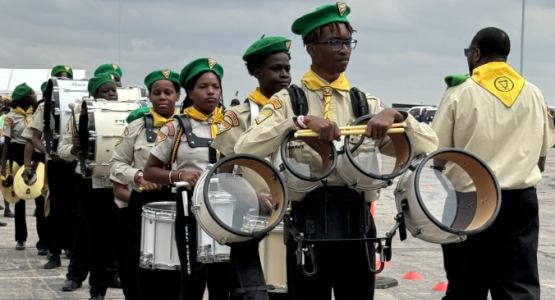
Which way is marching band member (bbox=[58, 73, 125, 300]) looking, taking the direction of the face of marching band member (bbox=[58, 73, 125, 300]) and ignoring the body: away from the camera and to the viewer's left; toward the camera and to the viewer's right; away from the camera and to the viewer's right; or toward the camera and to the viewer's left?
toward the camera and to the viewer's right

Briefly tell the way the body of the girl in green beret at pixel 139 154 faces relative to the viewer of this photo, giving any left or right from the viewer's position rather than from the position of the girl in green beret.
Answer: facing the viewer and to the right of the viewer

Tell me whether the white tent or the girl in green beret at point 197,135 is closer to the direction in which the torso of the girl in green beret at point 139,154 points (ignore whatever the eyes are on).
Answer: the girl in green beret

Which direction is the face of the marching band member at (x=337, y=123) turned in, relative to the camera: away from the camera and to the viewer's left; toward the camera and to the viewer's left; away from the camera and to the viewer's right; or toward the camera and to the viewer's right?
toward the camera and to the viewer's right

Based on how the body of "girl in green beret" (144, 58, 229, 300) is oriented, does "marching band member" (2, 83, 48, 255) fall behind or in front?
behind

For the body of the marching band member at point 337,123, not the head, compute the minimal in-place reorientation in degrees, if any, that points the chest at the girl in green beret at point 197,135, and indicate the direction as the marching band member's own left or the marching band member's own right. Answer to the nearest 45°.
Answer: approximately 135° to the marching band member's own right

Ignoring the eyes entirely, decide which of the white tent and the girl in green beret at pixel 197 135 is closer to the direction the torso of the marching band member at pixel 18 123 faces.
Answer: the girl in green beret

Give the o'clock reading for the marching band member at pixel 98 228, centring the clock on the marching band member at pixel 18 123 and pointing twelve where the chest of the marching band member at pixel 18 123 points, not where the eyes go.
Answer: the marching band member at pixel 98 228 is roughly at 1 o'clock from the marching band member at pixel 18 123.

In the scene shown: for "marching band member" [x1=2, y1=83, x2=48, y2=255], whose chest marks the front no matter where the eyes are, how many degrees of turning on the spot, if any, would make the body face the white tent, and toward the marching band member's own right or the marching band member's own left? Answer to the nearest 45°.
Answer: approximately 135° to the marching band member's own left

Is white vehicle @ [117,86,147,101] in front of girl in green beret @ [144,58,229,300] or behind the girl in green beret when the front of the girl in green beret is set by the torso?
behind

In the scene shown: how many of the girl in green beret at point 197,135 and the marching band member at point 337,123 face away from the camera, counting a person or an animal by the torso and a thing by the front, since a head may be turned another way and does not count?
0
